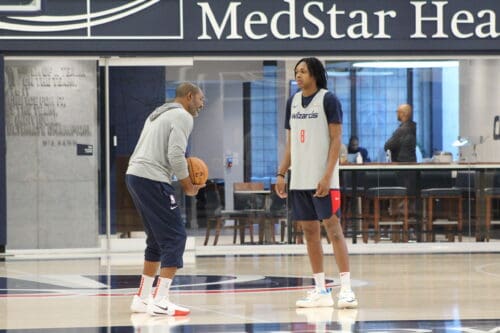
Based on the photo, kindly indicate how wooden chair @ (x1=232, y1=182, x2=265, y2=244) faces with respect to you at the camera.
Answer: facing away from the viewer

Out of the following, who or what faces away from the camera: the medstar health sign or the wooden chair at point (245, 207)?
the wooden chair

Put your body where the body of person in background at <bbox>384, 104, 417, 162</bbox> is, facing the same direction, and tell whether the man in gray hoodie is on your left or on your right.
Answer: on your left

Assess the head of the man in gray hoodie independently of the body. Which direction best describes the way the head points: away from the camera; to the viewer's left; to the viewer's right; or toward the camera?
to the viewer's right

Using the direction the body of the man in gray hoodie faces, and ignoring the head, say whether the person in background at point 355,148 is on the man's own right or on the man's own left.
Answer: on the man's own left

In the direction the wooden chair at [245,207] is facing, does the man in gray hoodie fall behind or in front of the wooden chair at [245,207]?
behind
